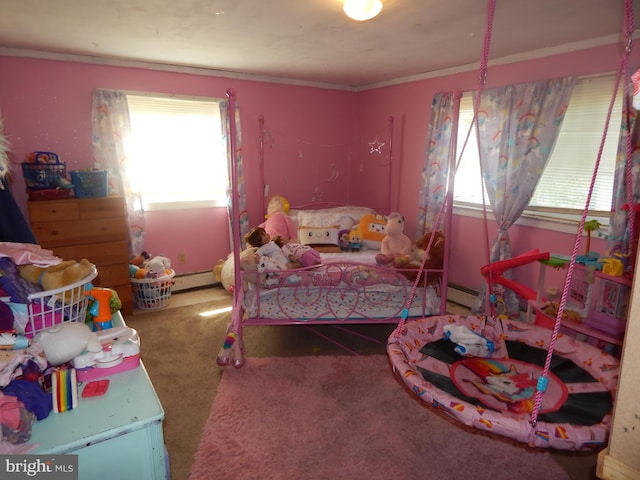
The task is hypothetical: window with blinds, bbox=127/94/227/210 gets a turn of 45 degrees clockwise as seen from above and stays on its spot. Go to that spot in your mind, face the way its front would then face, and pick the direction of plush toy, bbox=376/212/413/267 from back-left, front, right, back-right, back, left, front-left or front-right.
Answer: left

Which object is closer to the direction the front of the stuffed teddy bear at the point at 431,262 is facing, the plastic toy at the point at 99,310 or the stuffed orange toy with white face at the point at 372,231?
the plastic toy

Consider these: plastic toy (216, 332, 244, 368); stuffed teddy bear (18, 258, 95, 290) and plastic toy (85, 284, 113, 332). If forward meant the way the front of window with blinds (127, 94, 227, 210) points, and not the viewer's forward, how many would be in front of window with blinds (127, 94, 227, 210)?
3

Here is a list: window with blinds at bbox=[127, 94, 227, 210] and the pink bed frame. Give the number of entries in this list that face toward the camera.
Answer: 2

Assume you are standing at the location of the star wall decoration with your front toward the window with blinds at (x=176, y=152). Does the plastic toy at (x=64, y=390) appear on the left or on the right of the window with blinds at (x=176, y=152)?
left

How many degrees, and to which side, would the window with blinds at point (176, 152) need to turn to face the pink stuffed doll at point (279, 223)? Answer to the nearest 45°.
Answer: approximately 45° to its left

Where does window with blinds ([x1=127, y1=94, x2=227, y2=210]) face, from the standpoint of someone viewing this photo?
facing the viewer

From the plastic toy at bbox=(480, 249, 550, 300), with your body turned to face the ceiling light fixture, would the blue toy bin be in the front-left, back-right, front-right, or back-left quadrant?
front-right

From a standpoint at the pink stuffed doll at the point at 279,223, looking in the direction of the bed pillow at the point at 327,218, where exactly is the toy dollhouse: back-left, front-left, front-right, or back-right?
front-right

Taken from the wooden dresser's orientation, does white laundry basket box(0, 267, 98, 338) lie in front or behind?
in front

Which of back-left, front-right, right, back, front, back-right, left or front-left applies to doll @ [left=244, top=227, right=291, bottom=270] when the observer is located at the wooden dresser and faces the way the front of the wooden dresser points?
front-left

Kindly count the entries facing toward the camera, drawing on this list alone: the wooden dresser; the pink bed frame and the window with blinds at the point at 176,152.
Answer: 3

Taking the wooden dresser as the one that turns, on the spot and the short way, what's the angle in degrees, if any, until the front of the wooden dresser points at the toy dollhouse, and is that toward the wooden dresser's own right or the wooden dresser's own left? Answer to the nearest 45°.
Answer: approximately 45° to the wooden dresser's own left

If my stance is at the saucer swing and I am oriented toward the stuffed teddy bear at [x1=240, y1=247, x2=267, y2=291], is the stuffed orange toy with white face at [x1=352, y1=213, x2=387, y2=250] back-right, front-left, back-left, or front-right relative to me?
front-right

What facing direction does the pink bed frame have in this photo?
toward the camera

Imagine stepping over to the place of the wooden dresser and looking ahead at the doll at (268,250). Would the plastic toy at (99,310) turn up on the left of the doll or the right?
right

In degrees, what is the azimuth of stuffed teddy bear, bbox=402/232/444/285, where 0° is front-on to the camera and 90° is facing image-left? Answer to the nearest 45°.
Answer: approximately 45°
